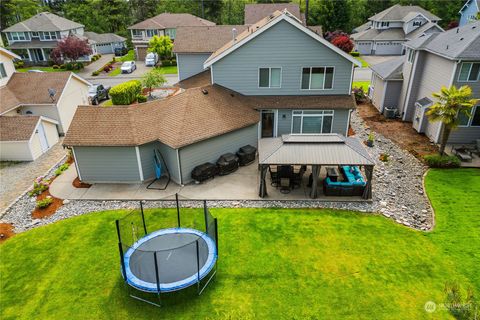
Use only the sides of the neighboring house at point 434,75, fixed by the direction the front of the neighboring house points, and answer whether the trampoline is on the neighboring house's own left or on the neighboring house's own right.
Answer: on the neighboring house's own left

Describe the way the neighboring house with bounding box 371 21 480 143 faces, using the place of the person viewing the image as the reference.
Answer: facing away from the viewer and to the left of the viewer

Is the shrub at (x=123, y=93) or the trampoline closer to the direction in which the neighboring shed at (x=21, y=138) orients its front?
the trampoline

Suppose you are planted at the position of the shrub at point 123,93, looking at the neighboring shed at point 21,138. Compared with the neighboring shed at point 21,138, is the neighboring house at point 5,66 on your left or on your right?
right

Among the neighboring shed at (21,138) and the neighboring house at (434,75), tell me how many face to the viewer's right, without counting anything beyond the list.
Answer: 1

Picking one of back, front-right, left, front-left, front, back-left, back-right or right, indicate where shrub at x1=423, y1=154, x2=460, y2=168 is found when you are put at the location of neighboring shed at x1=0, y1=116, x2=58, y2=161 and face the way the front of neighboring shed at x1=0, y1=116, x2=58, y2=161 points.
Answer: front-right

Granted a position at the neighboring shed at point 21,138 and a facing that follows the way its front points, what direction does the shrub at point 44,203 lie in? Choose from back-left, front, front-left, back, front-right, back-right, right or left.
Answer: right

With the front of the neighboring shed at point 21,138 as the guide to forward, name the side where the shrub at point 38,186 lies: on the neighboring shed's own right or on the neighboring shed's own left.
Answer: on the neighboring shed's own right

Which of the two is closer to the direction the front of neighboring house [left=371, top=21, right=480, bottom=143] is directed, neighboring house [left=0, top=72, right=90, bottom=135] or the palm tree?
the neighboring house

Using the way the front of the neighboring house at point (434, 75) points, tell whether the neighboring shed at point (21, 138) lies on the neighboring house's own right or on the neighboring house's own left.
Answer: on the neighboring house's own left

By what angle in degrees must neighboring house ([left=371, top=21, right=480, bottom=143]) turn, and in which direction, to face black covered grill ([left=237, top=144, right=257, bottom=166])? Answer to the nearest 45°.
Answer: approximately 90° to its left

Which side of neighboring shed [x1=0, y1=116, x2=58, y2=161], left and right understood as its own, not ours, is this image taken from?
right

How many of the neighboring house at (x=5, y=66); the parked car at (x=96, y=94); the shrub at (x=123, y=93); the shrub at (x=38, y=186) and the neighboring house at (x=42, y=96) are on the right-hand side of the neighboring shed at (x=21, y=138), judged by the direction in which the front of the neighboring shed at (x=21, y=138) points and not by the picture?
1
